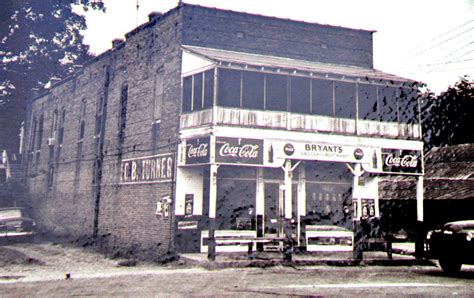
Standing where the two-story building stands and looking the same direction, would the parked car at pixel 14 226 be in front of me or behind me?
behind

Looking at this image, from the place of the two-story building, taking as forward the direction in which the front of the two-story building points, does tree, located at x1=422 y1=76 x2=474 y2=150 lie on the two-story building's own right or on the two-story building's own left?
on the two-story building's own left

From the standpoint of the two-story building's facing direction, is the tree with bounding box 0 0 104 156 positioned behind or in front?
behind

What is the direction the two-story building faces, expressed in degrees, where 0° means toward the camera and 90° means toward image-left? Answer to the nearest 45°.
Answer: approximately 315°
